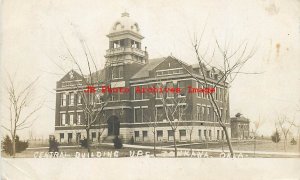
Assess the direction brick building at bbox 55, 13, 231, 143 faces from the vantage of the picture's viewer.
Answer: facing the viewer and to the left of the viewer

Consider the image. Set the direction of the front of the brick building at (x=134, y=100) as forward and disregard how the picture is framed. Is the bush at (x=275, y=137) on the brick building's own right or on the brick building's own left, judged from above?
on the brick building's own left

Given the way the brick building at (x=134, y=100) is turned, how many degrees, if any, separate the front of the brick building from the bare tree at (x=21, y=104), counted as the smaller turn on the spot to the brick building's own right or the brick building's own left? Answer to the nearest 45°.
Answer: approximately 45° to the brick building's own right

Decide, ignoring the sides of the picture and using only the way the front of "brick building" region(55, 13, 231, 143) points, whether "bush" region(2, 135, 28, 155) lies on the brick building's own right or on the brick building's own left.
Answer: on the brick building's own right

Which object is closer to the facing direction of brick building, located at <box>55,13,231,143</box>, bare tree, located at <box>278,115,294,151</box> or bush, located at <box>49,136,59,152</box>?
the bush

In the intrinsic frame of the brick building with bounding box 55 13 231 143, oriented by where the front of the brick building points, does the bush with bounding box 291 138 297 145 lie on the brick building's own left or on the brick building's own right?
on the brick building's own left
